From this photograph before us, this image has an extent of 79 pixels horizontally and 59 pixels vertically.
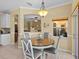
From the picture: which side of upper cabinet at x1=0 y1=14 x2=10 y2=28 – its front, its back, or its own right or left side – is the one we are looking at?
front
